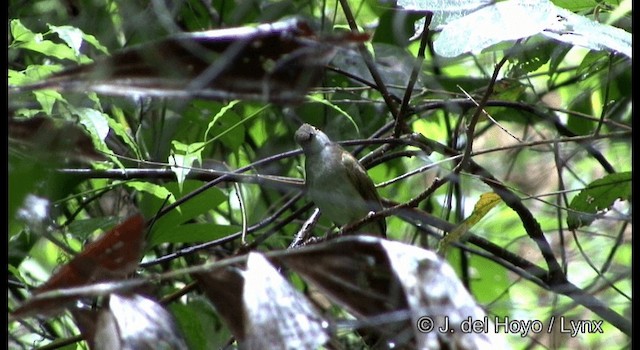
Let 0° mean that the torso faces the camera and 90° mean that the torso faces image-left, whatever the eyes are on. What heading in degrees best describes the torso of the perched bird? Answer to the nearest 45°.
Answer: approximately 45°

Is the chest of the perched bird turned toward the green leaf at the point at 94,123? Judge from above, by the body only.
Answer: yes

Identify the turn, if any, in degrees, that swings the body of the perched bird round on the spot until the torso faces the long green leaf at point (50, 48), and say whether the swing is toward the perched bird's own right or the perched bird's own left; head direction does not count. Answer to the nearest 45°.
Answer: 0° — it already faces it

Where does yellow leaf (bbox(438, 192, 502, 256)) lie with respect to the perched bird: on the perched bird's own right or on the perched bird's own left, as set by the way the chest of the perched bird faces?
on the perched bird's own left

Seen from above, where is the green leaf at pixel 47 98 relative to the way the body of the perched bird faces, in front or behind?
in front

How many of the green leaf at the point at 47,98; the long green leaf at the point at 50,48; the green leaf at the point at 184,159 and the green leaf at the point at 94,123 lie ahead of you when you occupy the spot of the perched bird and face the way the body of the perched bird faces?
4

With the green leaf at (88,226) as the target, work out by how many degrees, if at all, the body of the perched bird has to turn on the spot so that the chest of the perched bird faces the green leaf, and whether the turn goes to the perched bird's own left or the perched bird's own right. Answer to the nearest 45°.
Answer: approximately 45° to the perched bird's own right

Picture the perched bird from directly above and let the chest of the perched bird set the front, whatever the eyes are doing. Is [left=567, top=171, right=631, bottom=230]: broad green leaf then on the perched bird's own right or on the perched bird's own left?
on the perched bird's own left
